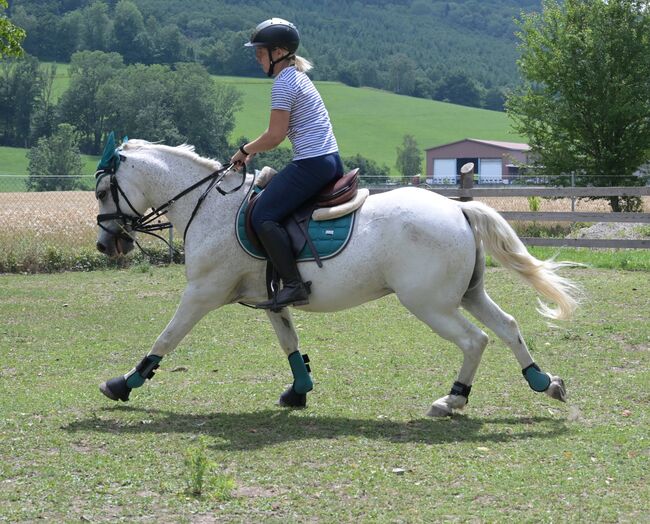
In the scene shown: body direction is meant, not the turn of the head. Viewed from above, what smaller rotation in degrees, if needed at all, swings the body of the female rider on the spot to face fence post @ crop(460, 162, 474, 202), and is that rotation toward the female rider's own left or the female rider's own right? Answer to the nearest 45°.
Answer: approximately 90° to the female rider's own right

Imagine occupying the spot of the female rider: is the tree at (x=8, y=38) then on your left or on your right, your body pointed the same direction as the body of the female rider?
on your right

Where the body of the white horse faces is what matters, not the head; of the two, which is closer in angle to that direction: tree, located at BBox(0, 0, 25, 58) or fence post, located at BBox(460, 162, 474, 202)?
the tree

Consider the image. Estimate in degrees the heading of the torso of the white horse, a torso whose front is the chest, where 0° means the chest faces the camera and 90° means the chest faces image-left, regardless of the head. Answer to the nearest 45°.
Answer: approximately 90°

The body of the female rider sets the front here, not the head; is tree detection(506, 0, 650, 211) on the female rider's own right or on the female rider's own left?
on the female rider's own right

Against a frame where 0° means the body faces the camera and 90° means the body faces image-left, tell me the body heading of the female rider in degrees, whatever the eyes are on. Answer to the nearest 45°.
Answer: approximately 90°

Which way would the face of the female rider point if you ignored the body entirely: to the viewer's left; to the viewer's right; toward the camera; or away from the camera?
to the viewer's left

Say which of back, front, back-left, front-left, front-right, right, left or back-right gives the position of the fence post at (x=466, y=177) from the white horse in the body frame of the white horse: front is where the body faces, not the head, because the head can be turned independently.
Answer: right
